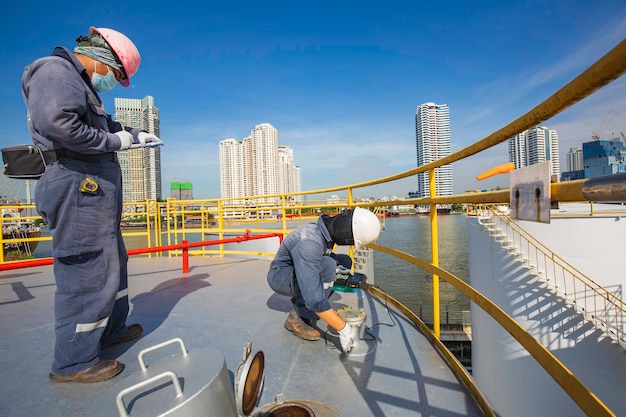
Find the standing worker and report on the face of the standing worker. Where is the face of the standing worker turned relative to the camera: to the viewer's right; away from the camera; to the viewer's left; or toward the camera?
to the viewer's right

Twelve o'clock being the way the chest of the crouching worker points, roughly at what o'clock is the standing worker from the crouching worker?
The standing worker is roughly at 5 o'clock from the crouching worker.

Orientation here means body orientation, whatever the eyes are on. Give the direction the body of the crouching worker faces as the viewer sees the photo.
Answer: to the viewer's right

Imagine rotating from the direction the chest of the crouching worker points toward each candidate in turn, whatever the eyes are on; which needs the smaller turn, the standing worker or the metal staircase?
the metal staircase

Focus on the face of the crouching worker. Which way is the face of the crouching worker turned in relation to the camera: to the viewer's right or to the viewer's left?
to the viewer's right

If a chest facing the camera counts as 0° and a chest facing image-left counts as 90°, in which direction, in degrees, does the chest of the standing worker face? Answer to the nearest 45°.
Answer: approximately 270°

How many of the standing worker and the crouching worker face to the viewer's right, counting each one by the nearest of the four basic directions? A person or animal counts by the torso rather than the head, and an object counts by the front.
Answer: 2

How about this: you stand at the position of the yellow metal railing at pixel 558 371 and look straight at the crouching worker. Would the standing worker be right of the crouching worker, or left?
left
